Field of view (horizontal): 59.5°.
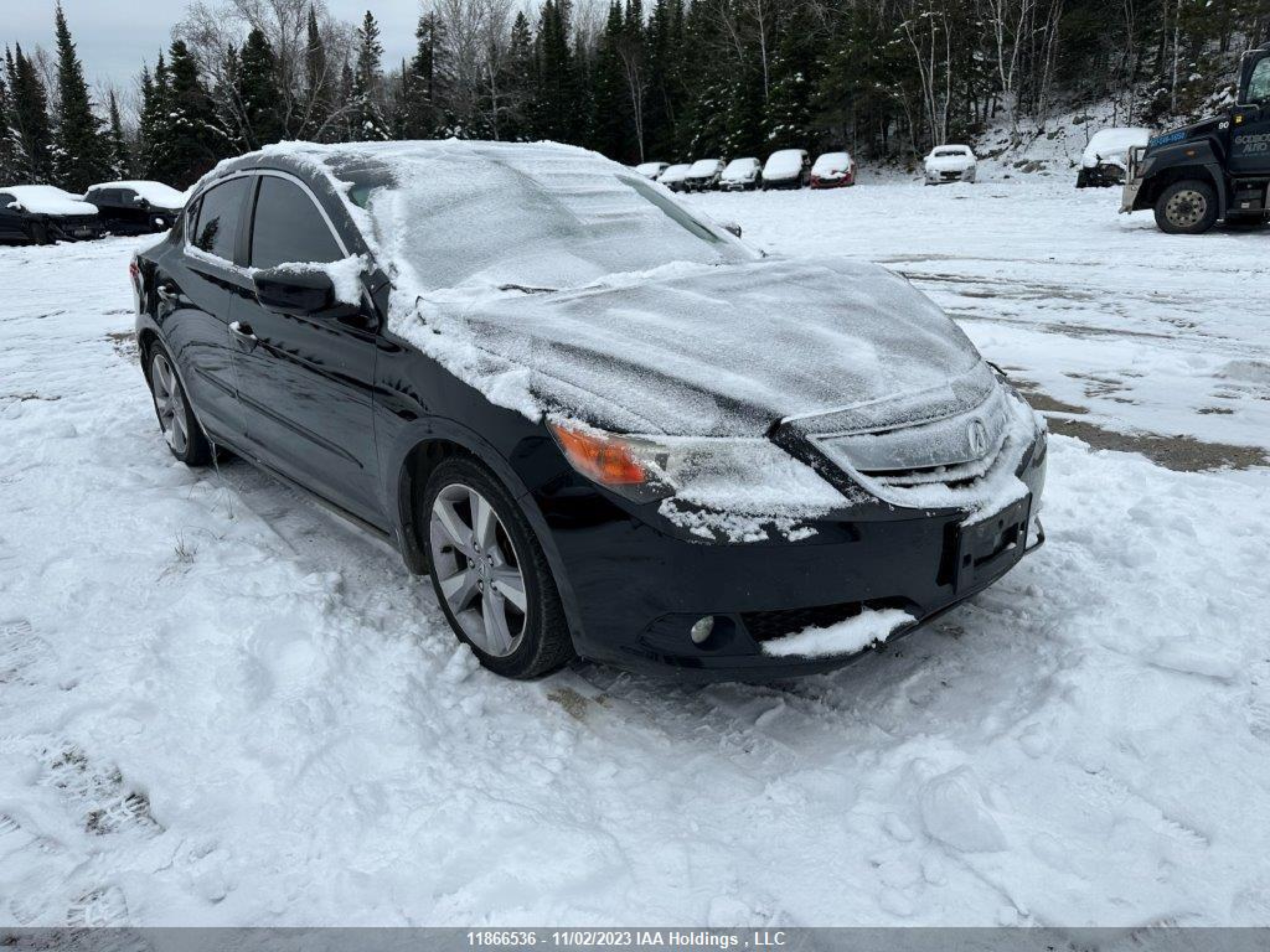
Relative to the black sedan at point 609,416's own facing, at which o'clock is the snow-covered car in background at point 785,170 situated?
The snow-covered car in background is roughly at 8 o'clock from the black sedan.

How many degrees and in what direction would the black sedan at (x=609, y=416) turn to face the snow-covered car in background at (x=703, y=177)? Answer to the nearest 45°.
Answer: approximately 135° to its left

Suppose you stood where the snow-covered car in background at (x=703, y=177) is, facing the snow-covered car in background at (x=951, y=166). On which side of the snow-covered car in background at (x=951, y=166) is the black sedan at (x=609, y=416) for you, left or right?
right

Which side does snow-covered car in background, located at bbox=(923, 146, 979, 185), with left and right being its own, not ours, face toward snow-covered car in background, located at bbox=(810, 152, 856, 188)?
right

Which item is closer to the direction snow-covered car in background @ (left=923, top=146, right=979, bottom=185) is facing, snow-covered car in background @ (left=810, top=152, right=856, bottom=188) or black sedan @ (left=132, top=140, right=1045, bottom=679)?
the black sedan

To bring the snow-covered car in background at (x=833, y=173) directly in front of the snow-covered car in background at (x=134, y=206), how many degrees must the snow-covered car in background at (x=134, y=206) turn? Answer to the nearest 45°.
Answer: approximately 45° to its left

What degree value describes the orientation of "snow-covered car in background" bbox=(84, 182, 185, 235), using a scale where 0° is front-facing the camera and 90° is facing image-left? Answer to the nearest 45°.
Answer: approximately 315°

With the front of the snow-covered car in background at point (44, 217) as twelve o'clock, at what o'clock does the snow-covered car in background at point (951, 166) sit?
the snow-covered car in background at point (951, 166) is roughly at 11 o'clock from the snow-covered car in background at point (44, 217).

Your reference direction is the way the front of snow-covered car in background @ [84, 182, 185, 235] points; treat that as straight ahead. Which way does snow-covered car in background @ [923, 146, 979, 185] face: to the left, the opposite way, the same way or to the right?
to the right

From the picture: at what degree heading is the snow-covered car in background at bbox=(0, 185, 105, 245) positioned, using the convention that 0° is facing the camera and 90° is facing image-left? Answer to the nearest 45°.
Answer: approximately 315°

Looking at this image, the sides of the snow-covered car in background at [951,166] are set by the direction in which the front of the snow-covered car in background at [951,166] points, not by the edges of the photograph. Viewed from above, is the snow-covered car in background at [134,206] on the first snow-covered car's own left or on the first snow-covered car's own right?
on the first snow-covered car's own right

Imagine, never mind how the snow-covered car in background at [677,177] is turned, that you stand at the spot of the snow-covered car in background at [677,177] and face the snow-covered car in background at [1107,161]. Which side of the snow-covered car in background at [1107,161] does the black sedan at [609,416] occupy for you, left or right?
right

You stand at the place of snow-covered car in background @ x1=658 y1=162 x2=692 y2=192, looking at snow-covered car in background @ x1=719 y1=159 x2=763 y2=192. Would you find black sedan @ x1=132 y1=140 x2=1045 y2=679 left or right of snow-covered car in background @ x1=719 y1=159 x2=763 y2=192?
right
